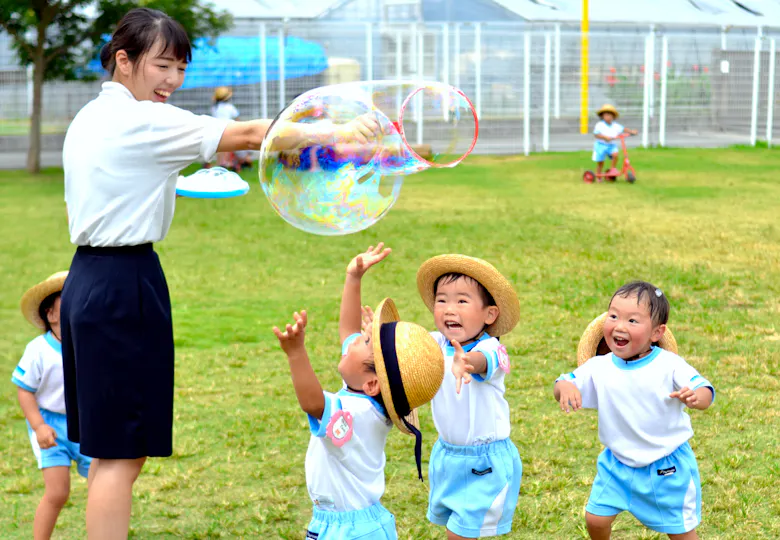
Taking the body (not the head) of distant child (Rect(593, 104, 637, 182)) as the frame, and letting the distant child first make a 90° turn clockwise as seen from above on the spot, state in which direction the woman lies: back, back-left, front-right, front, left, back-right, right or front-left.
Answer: front-left

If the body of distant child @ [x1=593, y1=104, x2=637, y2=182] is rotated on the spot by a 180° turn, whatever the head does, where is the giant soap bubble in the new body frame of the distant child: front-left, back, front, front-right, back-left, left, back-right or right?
back-left

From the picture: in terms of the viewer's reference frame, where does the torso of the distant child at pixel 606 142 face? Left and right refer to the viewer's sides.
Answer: facing the viewer and to the right of the viewer

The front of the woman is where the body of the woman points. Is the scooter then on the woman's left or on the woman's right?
on the woman's left

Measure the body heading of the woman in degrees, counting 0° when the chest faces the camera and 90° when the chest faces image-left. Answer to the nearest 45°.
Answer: approximately 270°

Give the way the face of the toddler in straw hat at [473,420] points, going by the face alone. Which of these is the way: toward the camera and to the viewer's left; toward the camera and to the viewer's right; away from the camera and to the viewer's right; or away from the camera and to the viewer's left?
toward the camera and to the viewer's left

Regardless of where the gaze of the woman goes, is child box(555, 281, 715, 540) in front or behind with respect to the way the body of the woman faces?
in front
